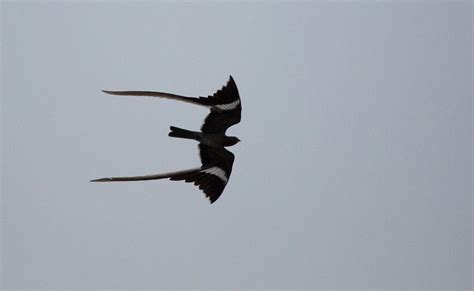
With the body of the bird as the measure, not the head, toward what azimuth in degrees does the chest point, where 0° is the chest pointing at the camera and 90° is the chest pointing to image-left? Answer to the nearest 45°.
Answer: approximately 270°
